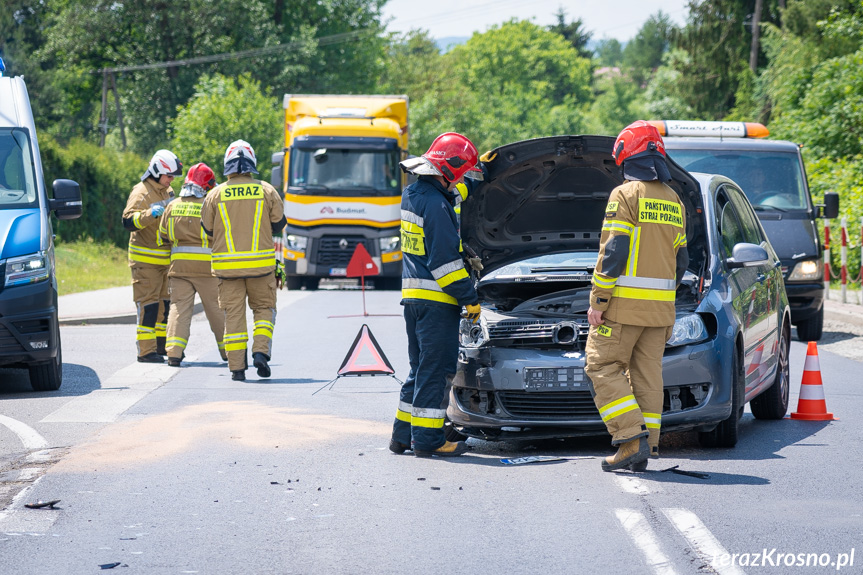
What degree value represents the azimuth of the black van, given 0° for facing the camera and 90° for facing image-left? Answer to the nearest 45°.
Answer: approximately 0°

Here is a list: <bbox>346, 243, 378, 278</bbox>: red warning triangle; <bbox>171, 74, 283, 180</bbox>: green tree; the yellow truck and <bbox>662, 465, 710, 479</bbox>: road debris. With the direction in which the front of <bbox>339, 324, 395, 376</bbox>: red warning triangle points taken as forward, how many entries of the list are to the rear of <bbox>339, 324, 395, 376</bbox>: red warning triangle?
3

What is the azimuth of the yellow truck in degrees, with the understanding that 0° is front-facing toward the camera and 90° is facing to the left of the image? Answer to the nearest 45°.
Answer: approximately 0°

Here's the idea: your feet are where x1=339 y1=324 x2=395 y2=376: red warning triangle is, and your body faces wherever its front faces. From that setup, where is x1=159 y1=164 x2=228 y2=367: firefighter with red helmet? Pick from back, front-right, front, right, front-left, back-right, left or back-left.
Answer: back-right

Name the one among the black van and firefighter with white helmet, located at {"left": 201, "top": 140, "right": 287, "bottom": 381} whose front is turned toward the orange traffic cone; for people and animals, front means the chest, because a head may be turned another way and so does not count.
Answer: the black van

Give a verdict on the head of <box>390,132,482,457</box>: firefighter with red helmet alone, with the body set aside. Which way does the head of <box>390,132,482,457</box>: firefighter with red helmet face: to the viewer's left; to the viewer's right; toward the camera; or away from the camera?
to the viewer's right

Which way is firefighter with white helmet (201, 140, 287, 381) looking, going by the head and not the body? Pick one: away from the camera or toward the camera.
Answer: away from the camera

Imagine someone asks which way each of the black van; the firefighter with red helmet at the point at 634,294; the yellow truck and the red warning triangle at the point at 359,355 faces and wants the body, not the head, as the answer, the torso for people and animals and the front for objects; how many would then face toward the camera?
3

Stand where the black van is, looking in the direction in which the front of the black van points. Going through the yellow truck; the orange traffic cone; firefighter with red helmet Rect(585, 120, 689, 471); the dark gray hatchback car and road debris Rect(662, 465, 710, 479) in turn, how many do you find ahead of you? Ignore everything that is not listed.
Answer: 4
